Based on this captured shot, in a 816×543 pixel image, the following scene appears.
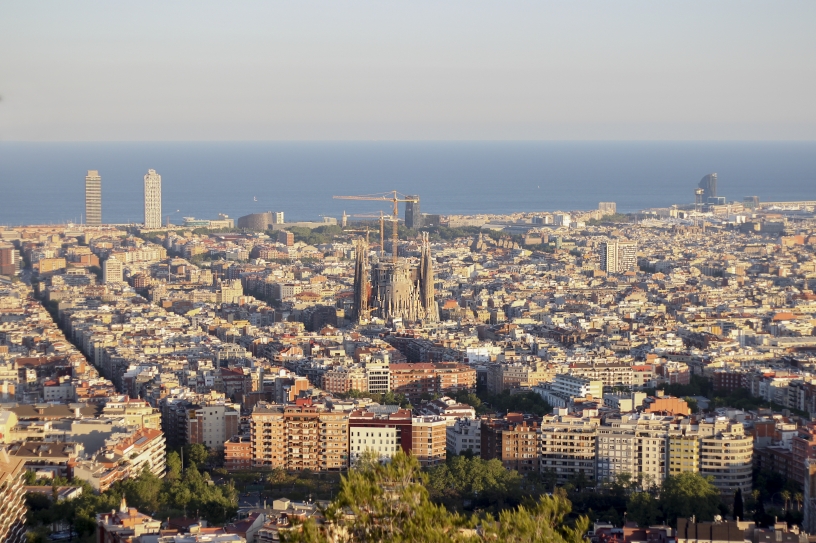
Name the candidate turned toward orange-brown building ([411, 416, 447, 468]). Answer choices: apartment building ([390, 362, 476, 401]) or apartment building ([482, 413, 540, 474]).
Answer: apartment building ([390, 362, 476, 401])

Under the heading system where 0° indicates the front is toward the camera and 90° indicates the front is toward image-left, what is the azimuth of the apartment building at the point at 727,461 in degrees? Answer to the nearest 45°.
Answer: approximately 0°

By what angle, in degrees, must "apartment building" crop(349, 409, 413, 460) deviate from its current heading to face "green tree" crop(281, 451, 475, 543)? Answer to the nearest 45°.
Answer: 0° — it already faces it

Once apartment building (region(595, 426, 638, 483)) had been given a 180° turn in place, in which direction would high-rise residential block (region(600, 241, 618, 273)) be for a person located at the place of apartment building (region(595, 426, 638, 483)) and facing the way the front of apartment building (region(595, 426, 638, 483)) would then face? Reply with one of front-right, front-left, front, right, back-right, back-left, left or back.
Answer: front

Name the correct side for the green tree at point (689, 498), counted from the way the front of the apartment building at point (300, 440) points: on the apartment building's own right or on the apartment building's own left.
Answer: on the apartment building's own left

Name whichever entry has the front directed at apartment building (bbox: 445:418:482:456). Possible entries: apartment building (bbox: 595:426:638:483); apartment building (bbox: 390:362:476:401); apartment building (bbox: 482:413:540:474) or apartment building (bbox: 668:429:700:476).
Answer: apartment building (bbox: 390:362:476:401)

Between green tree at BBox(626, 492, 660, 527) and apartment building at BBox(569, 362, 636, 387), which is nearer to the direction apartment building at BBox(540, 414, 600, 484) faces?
the green tree
